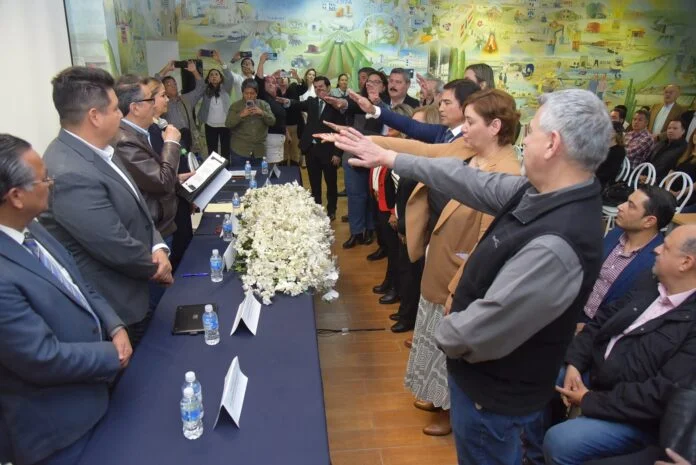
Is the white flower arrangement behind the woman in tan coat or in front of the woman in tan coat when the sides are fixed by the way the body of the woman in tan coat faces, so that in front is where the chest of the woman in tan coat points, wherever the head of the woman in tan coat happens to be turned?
in front

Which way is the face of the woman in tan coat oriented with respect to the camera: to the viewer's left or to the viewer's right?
to the viewer's left

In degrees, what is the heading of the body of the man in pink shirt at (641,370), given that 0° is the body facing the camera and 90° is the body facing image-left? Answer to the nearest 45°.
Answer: approximately 45°

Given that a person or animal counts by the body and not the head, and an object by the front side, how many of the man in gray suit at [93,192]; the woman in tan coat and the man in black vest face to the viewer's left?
2

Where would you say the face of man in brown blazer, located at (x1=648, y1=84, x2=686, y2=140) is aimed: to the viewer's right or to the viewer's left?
to the viewer's left

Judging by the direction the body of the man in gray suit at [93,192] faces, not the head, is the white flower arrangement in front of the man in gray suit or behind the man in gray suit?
in front

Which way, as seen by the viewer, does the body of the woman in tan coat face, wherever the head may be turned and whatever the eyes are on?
to the viewer's left

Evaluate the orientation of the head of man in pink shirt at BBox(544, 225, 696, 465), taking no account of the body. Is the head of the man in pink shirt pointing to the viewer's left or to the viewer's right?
to the viewer's left

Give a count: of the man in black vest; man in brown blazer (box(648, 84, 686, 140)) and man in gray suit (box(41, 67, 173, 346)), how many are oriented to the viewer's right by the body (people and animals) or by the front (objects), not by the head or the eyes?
1

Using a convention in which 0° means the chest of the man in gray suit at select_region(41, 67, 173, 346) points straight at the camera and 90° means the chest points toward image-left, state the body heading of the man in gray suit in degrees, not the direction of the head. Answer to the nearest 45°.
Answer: approximately 270°
